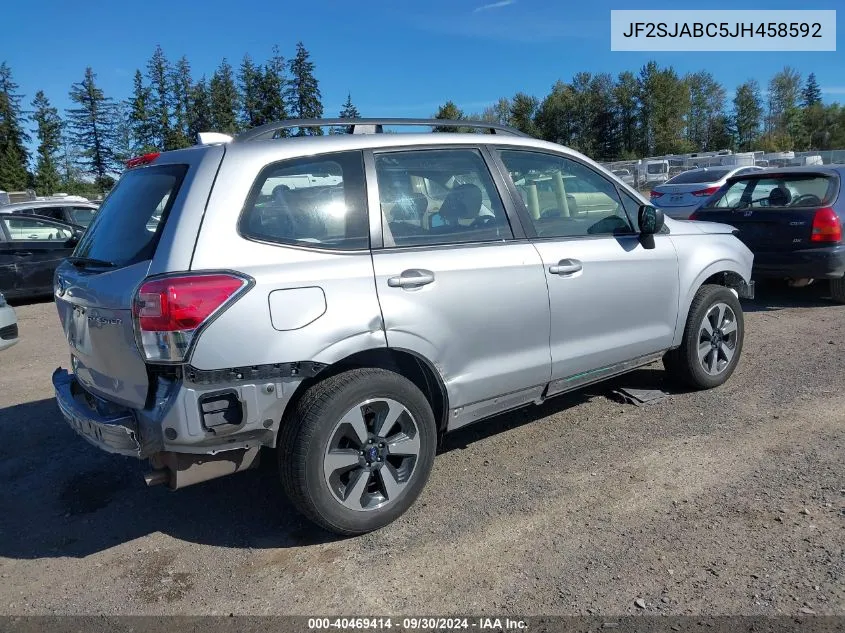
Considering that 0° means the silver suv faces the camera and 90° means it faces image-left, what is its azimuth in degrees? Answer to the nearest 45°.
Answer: approximately 225°

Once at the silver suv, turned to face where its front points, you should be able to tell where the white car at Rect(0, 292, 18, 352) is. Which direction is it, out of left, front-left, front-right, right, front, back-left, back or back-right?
left
